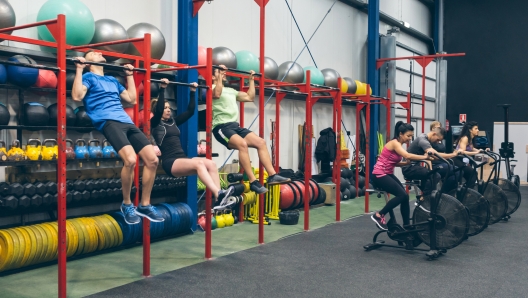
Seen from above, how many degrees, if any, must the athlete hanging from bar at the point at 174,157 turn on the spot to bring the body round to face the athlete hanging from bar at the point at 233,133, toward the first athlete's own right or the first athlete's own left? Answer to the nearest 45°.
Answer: approximately 90° to the first athlete's own left

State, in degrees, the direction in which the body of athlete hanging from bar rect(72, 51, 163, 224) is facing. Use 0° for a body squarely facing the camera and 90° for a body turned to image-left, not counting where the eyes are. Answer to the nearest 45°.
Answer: approximately 315°

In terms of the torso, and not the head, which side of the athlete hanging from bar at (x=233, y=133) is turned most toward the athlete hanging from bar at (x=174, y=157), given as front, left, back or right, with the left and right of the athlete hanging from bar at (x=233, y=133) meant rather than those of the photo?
right

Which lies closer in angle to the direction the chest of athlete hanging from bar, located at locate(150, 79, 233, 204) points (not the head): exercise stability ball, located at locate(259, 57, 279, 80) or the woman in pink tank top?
the woman in pink tank top

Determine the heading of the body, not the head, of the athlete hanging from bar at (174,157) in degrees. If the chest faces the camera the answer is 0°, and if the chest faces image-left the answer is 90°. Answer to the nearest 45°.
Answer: approximately 315°

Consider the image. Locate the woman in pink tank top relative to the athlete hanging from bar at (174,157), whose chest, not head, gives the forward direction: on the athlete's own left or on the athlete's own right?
on the athlete's own left
